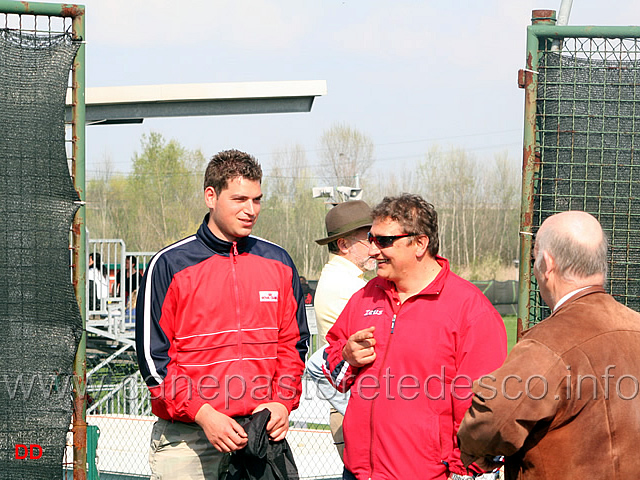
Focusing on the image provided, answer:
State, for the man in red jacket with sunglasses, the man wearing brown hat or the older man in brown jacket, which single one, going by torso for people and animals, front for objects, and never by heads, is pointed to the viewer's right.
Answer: the man wearing brown hat

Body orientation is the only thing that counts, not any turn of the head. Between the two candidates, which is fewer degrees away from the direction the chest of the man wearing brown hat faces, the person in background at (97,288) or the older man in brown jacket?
the older man in brown jacket

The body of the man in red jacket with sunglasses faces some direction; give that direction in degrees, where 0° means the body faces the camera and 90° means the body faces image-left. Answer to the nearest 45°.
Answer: approximately 45°

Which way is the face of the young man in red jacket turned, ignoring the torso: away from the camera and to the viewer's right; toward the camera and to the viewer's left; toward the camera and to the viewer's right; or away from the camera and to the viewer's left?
toward the camera and to the viewer's right

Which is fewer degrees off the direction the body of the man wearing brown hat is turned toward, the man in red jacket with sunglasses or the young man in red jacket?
the man in red jacket with sunglasses

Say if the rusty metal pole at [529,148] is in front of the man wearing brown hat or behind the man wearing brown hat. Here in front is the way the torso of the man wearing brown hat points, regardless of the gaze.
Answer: in front

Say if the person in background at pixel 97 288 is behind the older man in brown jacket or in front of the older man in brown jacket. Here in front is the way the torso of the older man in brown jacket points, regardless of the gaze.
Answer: in front

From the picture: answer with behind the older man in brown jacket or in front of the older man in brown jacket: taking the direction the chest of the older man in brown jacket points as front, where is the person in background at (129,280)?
in front

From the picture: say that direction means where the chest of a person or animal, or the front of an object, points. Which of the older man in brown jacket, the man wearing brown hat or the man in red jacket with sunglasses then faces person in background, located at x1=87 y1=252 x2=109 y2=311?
the older man in brown jacket

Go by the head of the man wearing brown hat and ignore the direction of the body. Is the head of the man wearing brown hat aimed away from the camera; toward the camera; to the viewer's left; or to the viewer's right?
to the viewer's right

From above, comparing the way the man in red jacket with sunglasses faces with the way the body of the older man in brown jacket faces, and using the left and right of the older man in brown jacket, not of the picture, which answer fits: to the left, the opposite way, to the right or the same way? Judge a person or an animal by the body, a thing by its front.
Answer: to the left

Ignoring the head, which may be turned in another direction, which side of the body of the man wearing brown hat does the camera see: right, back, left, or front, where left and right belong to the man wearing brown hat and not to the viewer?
right
